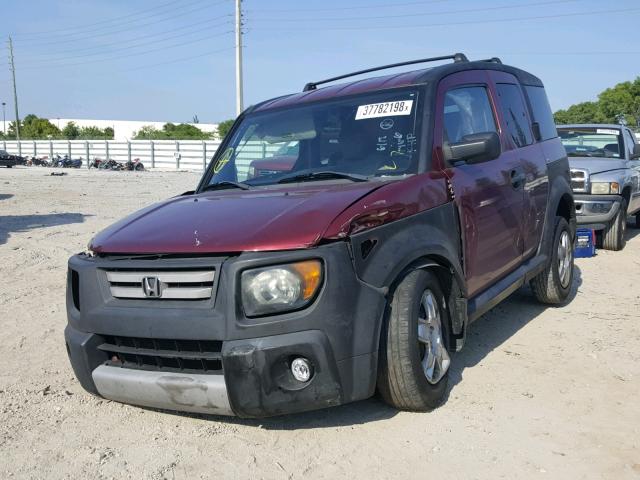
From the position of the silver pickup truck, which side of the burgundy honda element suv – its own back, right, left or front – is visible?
back

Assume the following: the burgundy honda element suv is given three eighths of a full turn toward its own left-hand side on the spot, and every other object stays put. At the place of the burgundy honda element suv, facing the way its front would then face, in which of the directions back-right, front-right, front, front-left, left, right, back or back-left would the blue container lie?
front-left

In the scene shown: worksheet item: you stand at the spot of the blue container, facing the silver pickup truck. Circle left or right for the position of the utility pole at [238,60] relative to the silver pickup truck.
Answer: left

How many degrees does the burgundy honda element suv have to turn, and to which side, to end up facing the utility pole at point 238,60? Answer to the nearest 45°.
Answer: approximately 135° to its right

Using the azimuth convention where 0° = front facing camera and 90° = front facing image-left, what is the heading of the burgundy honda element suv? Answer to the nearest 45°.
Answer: approximately 45°
